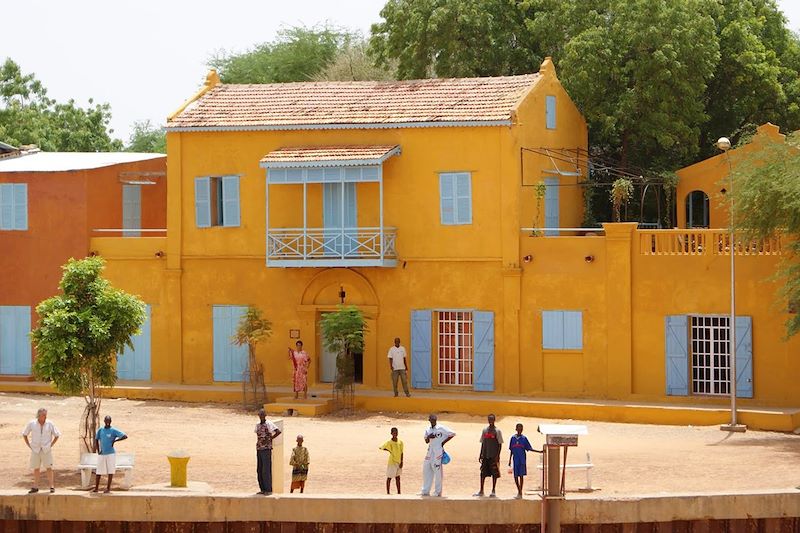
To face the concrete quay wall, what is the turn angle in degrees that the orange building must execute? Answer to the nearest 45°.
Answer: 0° — it already faces it

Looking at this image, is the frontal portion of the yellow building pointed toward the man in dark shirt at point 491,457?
yes

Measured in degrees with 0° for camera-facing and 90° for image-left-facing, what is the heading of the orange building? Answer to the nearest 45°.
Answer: approximately 0°

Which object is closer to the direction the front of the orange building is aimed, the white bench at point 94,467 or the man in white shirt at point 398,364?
the white bench

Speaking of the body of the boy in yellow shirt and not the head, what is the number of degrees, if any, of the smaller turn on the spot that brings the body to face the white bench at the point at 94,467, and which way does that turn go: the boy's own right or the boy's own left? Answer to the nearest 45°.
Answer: approximately 90° to the boy's own right

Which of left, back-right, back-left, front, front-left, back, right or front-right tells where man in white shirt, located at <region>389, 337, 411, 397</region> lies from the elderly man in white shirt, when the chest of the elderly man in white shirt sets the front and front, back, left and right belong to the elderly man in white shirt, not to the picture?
back-left

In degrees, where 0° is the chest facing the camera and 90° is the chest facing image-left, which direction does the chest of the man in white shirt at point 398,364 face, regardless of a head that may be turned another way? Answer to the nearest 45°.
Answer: approximately 0°

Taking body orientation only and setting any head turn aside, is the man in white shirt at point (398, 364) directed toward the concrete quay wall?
yes

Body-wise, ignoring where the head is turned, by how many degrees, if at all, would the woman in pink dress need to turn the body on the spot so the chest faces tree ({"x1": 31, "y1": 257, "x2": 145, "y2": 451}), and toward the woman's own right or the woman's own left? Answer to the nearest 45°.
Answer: approximately 45° to the woman's own right
